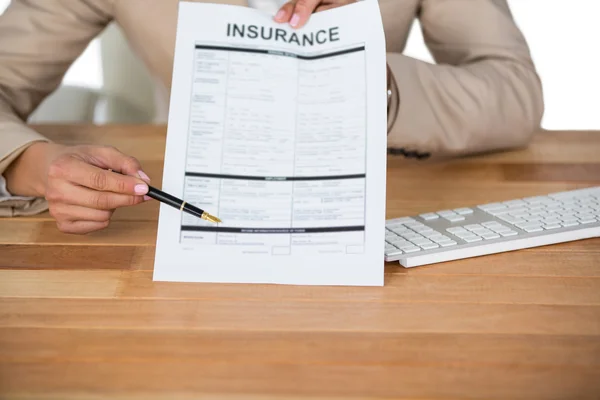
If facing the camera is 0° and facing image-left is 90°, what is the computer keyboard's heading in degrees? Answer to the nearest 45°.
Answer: approximately 135°
